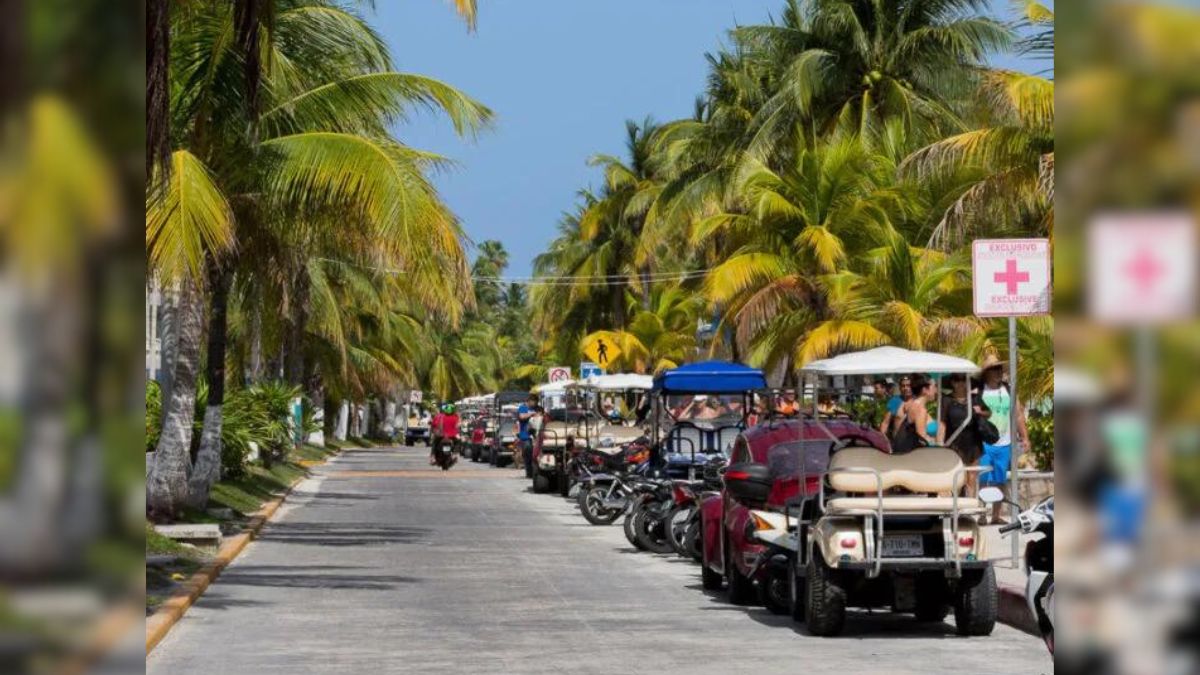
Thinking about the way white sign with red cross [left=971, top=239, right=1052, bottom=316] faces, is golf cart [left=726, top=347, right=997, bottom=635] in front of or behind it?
in front

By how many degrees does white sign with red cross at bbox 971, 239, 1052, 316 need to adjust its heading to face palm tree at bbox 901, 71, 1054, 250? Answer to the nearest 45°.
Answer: approximately 180°

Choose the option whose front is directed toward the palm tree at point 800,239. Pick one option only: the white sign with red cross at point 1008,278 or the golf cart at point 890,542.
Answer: the golf cart

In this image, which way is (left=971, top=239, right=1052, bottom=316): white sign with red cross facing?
toward the camera

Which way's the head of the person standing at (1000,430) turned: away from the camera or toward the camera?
toward the camera

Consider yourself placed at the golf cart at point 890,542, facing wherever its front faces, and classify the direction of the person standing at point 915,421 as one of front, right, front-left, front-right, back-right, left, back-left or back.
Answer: front

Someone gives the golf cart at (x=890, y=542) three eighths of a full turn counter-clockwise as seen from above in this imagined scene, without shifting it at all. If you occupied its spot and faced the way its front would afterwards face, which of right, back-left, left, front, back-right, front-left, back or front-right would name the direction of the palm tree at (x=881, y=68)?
back-right

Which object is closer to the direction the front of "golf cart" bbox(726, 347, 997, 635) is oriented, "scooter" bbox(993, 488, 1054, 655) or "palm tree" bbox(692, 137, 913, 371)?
the palm tree

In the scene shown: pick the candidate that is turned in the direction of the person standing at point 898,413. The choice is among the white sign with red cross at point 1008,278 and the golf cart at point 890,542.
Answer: the golf cart

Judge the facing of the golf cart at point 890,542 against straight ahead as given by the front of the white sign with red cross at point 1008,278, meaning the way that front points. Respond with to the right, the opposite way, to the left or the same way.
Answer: the opposite way

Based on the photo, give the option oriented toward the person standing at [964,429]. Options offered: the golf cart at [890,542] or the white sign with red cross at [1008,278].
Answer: the golf cart

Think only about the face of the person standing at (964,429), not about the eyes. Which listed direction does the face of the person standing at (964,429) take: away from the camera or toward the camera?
toward the camera

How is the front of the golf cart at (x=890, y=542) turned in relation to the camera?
facing away from the viewer

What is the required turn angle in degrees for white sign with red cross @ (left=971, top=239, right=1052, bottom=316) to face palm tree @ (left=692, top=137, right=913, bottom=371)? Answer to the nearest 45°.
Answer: approximately 180°

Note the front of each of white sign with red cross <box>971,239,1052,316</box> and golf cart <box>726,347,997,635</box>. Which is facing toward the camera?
the white sign with red cross

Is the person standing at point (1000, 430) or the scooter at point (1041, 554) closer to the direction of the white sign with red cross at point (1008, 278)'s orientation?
the scooter

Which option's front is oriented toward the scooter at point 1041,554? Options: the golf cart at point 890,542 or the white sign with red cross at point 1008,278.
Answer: the white sign with red cross

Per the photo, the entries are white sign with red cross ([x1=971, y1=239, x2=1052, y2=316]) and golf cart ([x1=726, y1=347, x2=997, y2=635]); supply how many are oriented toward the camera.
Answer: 1
